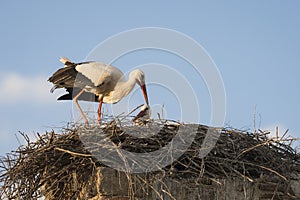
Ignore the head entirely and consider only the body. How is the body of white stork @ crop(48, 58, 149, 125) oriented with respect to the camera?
to the viewer's right
